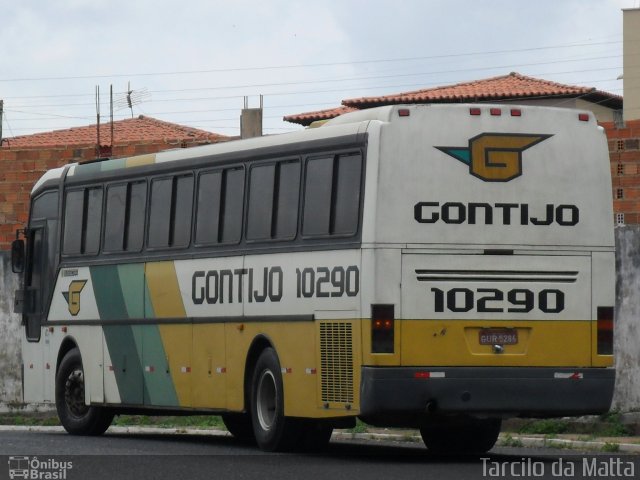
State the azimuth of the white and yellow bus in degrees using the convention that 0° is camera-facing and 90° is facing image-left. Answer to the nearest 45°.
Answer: approximately 135°

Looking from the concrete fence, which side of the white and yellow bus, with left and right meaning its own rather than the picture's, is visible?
right
